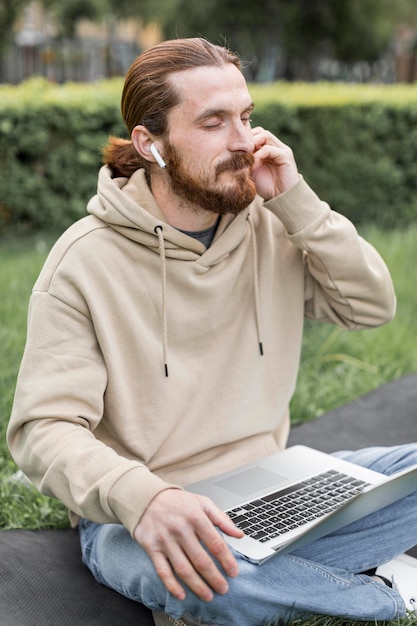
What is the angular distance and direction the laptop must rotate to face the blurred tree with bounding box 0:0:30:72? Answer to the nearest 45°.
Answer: approximately 45° to its right

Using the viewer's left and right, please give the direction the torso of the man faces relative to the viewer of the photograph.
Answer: facing the viewer and to the right of the viewer

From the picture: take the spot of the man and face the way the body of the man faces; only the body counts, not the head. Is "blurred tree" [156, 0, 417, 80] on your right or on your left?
on your left

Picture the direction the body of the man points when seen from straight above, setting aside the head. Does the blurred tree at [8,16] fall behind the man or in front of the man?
behind

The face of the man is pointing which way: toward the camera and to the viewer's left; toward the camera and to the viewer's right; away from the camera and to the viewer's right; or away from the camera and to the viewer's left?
toward the camera and to the viewer's right

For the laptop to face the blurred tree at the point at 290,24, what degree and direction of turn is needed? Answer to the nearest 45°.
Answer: approximately 45° to its right

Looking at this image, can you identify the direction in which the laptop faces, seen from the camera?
facing away from the viewer and to the left of the viewer
